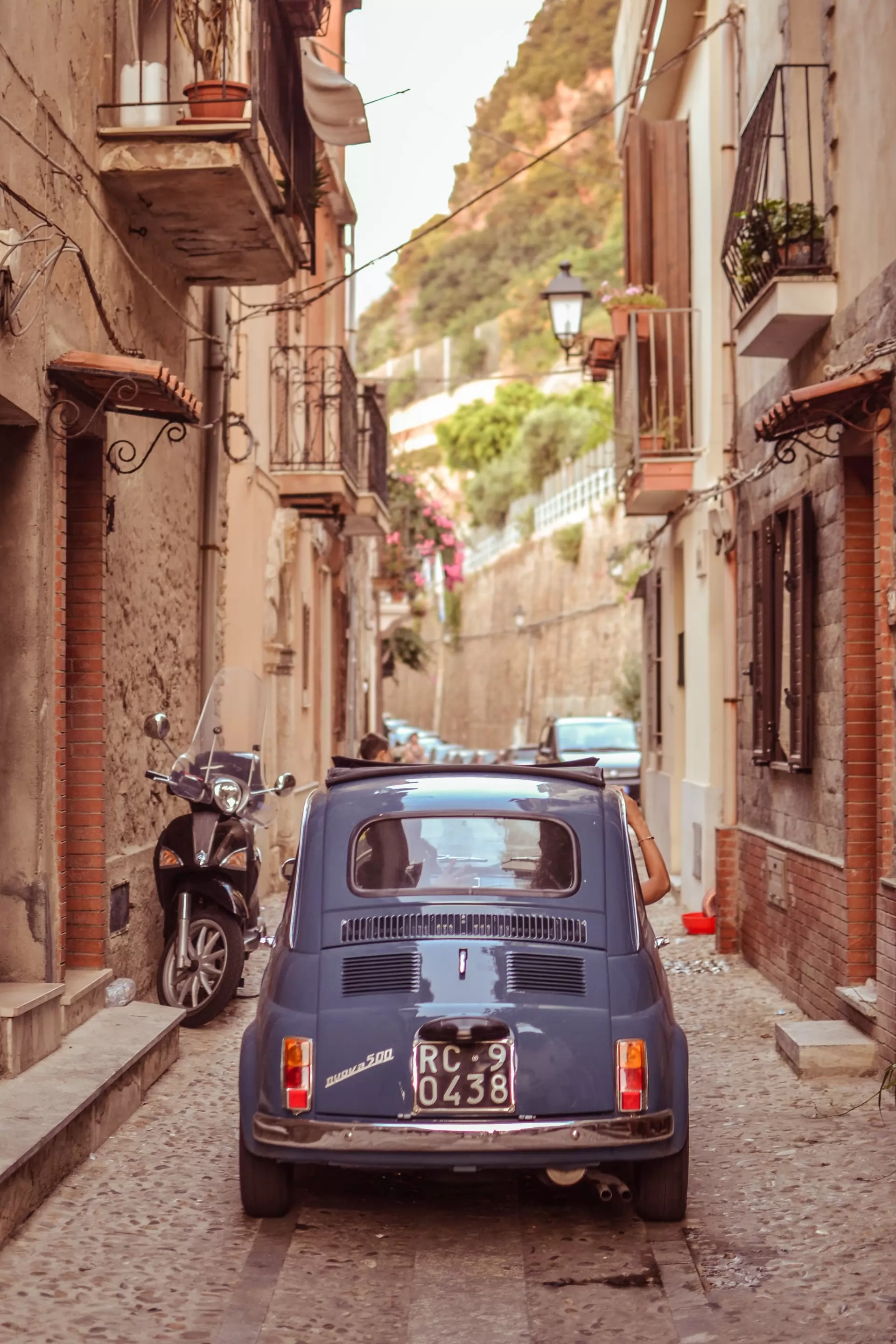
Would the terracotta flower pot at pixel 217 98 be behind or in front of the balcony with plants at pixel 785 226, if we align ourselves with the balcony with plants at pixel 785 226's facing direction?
in front

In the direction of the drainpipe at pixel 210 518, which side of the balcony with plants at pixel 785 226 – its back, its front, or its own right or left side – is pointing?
front

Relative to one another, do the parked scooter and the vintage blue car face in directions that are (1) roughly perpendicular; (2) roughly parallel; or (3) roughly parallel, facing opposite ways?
roughly parallel, facing opposite ways

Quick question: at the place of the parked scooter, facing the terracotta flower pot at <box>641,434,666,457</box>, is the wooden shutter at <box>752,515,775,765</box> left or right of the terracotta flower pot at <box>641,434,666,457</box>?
right

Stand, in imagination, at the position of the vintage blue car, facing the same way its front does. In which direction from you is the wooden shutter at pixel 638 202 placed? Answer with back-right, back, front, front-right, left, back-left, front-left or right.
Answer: front

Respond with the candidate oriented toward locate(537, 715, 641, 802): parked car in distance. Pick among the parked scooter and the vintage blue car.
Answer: the vintage blue car

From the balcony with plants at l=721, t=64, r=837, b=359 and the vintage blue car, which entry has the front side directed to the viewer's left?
the balcony with plants

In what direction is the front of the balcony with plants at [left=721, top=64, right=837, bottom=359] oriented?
to the viewer's left

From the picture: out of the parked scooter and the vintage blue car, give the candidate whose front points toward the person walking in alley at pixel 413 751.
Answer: the vintage blue car

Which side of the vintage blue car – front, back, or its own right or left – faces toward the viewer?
back

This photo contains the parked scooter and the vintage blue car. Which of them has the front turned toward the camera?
the parked scooter

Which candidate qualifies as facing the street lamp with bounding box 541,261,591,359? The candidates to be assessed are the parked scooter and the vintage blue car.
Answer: the vintage blue car

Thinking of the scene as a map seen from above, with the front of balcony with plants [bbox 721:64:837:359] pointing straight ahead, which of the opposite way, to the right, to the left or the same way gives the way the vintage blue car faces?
to the right

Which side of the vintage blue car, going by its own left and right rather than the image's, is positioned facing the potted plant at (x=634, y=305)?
front

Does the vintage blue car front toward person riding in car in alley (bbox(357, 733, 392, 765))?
yes

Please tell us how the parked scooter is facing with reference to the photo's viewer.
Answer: facing the viewer

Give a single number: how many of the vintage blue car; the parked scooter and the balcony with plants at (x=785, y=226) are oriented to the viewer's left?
1
